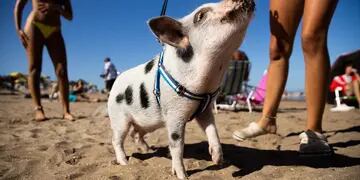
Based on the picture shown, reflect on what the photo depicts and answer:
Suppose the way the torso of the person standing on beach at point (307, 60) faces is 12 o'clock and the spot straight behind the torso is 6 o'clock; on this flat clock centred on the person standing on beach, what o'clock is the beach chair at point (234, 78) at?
The beach chair is roughly at 4 o'clock from the person standing on beach.

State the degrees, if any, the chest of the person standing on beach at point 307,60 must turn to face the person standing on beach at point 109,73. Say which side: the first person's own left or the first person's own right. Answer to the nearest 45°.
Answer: approximately 90° to the first person's own right

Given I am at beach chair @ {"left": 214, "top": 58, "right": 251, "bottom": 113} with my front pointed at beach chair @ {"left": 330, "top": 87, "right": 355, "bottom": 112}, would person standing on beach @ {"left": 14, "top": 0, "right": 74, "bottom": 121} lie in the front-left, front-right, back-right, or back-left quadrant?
back-right

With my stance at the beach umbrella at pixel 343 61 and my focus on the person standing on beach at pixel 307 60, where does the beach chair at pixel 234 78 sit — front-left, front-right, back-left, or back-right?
front-right

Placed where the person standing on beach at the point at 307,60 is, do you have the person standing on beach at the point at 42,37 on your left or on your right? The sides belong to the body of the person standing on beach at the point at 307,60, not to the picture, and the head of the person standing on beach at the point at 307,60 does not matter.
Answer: on your right

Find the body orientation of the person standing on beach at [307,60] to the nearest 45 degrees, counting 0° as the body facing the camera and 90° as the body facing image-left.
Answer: approximately 45°

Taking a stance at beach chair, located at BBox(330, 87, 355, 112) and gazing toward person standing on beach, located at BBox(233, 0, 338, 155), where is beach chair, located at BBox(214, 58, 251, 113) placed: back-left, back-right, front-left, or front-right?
front-right

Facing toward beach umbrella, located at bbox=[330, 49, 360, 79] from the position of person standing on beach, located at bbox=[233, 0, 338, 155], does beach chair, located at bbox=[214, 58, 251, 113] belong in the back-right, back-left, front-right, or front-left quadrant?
front-left

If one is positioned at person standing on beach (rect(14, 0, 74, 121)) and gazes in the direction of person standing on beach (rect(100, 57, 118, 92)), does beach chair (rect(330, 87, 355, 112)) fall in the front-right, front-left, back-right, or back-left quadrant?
front-right

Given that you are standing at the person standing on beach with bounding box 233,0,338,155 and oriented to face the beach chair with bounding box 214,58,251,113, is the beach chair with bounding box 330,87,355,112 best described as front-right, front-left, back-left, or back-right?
front-right

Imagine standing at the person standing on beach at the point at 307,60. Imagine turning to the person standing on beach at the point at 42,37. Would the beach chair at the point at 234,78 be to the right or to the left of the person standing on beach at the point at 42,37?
right

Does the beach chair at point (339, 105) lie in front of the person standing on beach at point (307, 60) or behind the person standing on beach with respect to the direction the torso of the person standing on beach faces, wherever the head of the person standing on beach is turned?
behind

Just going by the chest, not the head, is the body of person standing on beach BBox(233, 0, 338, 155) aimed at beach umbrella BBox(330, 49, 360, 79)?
no
